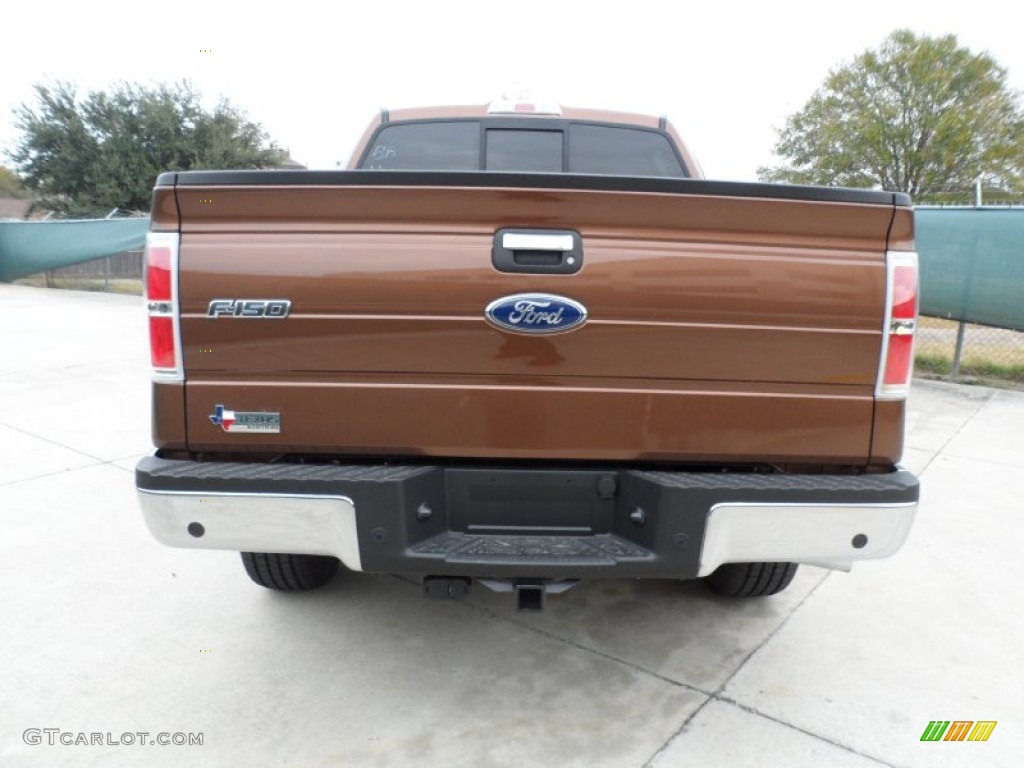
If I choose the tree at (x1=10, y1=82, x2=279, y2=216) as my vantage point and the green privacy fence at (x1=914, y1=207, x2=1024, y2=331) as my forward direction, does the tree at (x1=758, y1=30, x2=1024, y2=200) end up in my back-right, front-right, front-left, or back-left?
front-left

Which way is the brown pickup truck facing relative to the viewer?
away from the camera

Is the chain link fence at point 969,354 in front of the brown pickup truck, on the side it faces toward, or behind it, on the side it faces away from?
in front

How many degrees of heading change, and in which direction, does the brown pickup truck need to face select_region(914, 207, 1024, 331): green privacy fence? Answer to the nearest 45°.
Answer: approximately 45° to its right

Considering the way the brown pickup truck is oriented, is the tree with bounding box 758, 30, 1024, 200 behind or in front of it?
in front

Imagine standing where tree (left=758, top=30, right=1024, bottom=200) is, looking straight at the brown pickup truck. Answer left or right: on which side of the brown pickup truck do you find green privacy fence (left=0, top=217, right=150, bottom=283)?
right

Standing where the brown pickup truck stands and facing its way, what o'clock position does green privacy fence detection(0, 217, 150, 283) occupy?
The green privacy fence is roughly at 11 o'clock from the brown pickup truck.

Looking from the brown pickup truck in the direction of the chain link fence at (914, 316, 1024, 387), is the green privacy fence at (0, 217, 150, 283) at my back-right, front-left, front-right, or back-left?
front-left

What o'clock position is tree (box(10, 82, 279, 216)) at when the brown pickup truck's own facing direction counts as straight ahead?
The tree is roughly at 11 o'clock from the brown pickup truck.

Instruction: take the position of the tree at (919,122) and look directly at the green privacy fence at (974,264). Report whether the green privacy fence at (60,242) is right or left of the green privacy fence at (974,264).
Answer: right

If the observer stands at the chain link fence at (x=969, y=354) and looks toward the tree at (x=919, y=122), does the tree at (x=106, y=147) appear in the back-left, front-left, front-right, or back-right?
front-left
